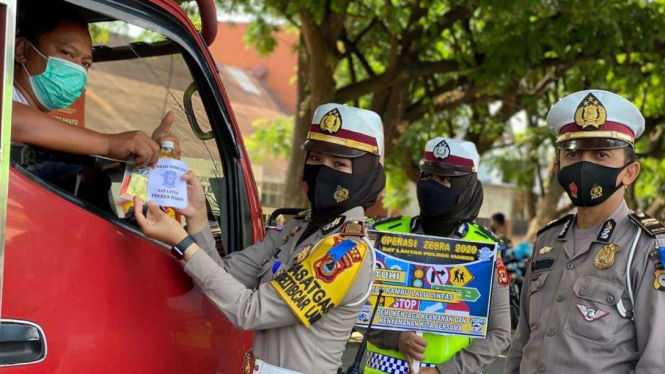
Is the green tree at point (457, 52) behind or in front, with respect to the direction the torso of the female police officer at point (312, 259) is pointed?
behind

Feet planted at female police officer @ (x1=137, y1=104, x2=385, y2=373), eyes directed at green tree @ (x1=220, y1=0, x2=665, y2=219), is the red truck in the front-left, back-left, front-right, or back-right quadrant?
back-left

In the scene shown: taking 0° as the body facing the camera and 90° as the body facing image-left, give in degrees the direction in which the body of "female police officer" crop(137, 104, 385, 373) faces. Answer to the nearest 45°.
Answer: approximately 45°

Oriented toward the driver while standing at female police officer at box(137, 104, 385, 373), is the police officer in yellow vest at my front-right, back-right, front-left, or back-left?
back-right

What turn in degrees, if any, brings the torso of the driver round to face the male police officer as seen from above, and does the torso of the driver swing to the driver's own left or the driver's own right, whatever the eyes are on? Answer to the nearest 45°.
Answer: approximately 45° to the driver's own left
